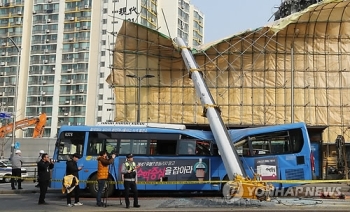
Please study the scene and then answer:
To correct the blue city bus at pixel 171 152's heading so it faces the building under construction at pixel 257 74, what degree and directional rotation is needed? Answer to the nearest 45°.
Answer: approximately 90° to its right

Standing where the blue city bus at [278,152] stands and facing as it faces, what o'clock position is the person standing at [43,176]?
The person standing is roughly at 11 o'clock from the blue city bus.

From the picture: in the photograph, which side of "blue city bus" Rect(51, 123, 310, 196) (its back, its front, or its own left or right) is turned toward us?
left

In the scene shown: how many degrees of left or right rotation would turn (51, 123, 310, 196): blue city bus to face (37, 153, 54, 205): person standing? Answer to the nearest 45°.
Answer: approximately 45° to its left

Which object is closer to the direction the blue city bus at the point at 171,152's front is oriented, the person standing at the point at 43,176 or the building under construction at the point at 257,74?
the person standing
